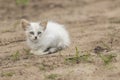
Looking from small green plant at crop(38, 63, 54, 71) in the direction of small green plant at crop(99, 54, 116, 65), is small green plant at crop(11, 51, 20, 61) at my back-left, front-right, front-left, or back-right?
back-left

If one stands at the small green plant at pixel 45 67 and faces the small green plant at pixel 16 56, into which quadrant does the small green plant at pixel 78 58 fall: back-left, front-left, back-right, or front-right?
back-right

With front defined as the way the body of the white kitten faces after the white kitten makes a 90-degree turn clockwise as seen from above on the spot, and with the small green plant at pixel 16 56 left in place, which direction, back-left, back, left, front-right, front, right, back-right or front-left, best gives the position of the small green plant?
front-left

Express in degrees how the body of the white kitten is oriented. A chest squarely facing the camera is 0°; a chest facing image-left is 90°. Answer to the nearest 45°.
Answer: approximately 45°

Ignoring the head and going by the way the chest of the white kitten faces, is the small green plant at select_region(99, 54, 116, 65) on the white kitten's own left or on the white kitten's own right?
on the white kitten's own left
